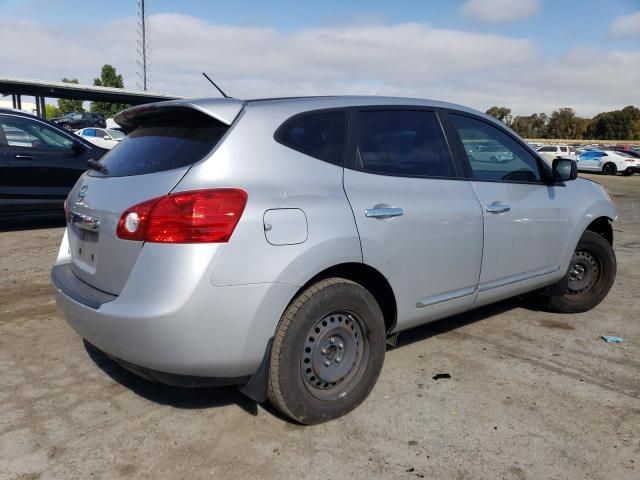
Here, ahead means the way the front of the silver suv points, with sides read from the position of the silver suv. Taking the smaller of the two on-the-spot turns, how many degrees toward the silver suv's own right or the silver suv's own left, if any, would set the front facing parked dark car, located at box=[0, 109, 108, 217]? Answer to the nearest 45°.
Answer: approximately 90° to the silver suv's own left

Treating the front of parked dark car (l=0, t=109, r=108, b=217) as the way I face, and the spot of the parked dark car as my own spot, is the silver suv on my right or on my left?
on my right

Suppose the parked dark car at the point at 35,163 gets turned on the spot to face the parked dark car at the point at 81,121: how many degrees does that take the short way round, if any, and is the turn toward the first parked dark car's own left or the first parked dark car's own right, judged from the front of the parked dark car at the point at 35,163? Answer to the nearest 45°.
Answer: approximately 90° to the first parked dark car's own left

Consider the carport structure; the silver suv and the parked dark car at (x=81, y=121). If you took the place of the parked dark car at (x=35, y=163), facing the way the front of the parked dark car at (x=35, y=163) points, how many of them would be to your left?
2

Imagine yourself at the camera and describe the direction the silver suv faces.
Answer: facing away from the viewer and to the right of the viewer

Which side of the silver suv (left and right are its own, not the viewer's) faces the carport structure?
left

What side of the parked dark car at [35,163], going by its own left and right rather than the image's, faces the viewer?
right

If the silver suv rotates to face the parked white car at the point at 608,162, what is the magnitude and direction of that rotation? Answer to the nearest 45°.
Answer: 0° — it already faces it
